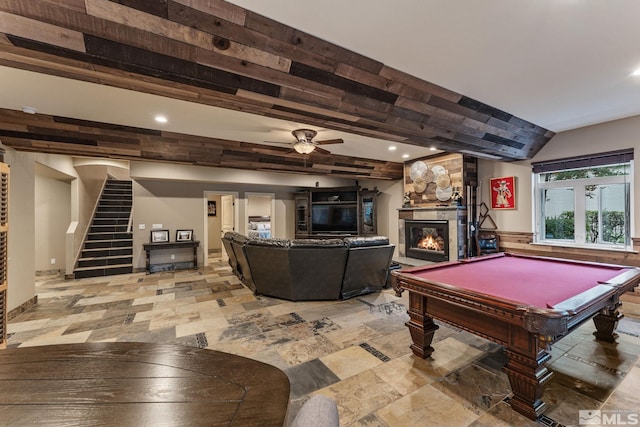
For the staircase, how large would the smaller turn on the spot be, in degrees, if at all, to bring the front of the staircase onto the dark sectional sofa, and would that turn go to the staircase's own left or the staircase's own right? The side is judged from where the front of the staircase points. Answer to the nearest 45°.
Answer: approximately 45° to the staircase's own left

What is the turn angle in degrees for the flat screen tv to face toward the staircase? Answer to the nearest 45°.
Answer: approximately 90° to its right

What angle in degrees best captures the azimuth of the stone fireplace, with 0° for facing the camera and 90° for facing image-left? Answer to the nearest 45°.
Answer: approximately 45°

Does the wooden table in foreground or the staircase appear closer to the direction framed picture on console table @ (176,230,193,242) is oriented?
the wooden table in foreground

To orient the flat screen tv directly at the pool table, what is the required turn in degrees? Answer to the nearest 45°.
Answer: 0° — it already faces it

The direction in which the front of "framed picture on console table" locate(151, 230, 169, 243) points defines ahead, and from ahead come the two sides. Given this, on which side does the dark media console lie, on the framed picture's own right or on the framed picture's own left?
on the framed picture's own left
